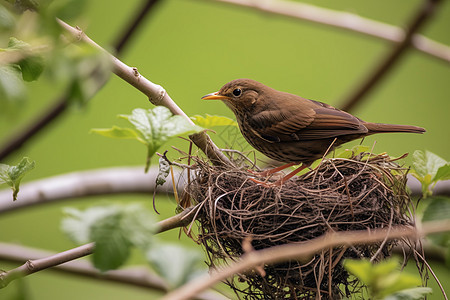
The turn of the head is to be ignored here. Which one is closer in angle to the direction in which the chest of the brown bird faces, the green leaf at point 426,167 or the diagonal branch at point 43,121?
the diagonal branch

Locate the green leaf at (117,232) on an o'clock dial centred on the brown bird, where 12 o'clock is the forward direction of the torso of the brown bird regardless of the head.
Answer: The green leaf is roughly at 11 o'clock from the brown bird.

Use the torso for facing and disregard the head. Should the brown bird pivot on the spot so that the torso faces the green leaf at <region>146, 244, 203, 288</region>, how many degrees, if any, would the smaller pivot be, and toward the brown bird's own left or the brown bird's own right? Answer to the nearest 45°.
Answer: approximately 90° to the brown bird's own left

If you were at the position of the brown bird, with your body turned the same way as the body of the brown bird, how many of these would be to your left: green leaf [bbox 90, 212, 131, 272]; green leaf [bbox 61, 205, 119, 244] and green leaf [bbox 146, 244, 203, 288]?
3

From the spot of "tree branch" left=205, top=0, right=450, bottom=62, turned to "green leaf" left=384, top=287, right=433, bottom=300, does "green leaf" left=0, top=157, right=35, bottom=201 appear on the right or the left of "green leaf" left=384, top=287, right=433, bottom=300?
right

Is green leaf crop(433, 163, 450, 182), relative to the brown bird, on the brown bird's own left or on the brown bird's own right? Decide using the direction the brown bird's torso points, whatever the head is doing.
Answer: on the brown bird's own left

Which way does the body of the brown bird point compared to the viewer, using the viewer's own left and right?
facing to the left of the viewer

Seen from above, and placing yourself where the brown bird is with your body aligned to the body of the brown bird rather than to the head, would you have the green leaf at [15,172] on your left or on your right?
on your left

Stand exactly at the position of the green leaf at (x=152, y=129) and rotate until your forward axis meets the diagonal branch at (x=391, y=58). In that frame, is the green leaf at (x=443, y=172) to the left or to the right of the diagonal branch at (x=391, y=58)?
right
